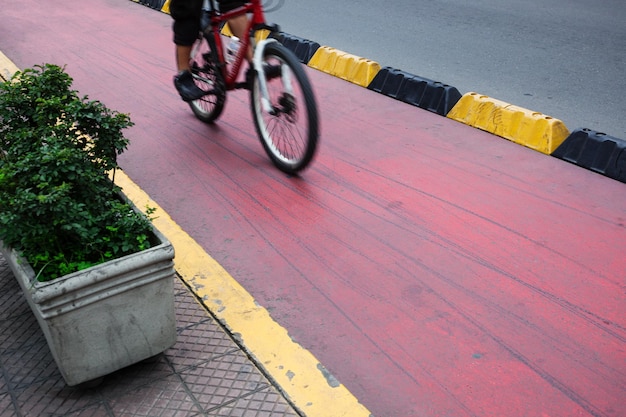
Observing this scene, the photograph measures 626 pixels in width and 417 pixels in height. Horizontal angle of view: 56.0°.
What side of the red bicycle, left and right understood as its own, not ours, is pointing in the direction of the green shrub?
right

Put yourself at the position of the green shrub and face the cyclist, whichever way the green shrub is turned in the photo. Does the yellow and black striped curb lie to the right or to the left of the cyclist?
right

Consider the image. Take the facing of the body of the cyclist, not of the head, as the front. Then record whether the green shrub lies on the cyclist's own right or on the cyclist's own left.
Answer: on the cyclist's own right

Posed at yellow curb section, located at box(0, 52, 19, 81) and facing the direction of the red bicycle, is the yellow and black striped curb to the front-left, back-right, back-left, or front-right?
front-left

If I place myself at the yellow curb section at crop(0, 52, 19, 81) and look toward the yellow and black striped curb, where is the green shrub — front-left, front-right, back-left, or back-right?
front-right

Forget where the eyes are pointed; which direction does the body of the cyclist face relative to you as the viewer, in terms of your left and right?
facing the viewer and to the right of the viewer

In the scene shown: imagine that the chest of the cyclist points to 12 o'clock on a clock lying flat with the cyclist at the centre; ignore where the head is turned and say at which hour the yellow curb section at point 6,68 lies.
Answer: The yellow curb section is roughly at 6 o'clock from the cyclist.

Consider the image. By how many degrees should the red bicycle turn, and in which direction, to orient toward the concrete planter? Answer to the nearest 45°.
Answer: approximately 45° to its right

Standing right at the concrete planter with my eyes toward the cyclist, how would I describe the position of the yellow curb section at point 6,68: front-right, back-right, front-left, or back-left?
front-left

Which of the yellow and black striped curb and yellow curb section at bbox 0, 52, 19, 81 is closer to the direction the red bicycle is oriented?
the yellow and black striped curb

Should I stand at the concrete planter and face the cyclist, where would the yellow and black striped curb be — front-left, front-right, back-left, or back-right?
front-right

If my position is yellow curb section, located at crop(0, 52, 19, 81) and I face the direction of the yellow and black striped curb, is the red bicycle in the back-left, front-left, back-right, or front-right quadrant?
front-right
